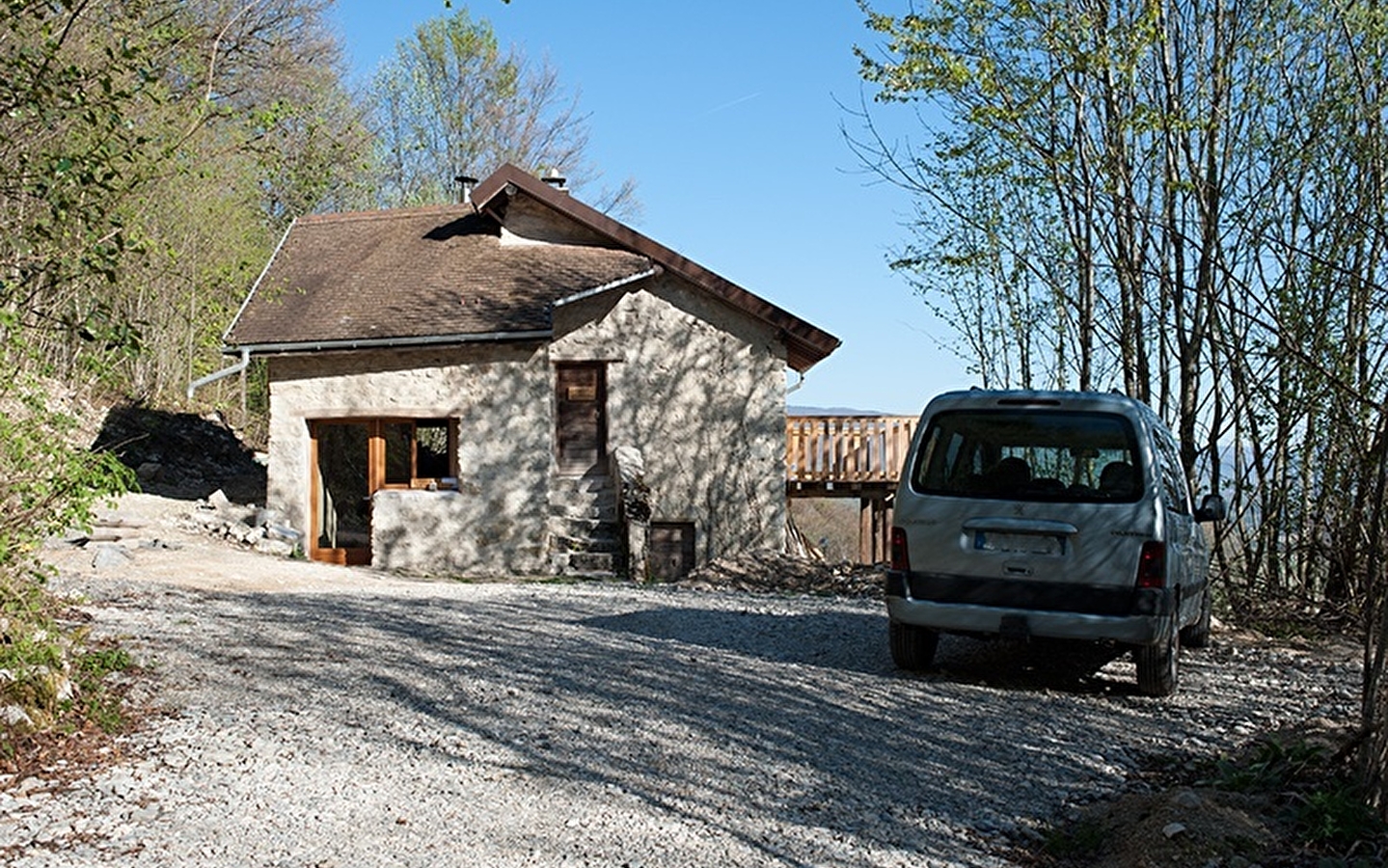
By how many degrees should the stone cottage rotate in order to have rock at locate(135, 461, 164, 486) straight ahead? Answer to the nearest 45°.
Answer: approximately 135° to its right

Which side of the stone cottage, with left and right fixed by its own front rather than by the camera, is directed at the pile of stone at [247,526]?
right

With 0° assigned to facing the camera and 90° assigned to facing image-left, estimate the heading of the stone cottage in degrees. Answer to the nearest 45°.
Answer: approximately 0°

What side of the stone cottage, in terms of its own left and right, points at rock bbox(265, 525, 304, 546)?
right

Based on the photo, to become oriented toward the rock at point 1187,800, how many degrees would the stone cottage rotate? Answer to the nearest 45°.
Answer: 0° — it already faces it

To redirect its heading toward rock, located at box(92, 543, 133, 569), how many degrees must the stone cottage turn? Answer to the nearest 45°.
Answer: approximately 45° to its right

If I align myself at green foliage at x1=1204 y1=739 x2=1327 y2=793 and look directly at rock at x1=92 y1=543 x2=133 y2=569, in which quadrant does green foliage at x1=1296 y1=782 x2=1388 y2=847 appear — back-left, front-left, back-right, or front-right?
back-left

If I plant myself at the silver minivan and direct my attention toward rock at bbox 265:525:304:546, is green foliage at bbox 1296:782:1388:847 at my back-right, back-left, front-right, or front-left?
back-left

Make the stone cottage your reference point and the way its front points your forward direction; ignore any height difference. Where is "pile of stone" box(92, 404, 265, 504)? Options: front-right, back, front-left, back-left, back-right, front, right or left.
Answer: back-right

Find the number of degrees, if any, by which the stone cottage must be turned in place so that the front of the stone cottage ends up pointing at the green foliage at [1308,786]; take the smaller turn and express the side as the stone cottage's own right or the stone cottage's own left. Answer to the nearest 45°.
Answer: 0° — it already faces it

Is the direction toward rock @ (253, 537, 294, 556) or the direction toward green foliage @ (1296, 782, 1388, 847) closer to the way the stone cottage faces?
the green foliage

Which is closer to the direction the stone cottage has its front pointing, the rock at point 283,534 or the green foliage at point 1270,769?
the green foliage
